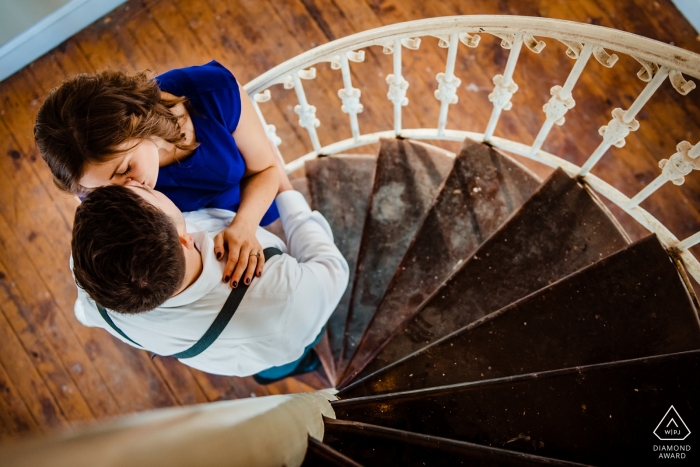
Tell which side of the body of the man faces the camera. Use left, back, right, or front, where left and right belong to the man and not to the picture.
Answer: back
